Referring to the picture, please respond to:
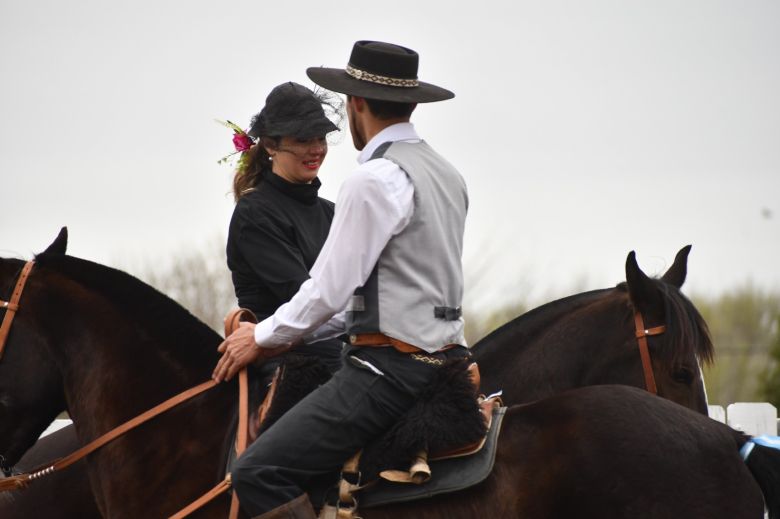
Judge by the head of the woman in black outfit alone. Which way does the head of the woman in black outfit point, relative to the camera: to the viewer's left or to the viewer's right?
to the viewer's right

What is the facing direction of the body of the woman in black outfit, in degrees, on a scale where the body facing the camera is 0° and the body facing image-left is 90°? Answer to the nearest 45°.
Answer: approximately 315°

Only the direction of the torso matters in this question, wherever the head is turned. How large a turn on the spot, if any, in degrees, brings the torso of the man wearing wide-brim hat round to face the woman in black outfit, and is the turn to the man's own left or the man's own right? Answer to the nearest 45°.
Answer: approximately 45° to the man's own right

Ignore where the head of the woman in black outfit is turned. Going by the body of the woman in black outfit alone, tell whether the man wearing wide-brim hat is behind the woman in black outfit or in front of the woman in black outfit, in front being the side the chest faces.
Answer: in front

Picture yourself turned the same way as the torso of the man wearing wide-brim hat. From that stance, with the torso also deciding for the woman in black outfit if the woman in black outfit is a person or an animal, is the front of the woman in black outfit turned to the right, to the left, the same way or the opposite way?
the opposite way

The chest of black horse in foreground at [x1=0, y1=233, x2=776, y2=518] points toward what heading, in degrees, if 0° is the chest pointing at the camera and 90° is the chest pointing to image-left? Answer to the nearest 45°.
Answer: approximately 90°
